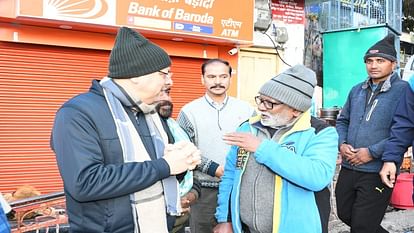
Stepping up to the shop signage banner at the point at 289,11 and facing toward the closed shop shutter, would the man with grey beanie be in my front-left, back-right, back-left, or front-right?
front-left

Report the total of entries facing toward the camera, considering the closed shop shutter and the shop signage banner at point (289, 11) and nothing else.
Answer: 2

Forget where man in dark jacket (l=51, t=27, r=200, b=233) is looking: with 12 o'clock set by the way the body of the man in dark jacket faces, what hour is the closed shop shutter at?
The closed shop shutter is roughly at 7 o'clock from the man in dark jacket.

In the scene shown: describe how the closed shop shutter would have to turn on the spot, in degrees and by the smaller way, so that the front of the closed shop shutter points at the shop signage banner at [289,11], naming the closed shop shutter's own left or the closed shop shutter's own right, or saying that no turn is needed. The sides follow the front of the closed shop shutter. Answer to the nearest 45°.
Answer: approximately 135° to the closed shop shutter's own left

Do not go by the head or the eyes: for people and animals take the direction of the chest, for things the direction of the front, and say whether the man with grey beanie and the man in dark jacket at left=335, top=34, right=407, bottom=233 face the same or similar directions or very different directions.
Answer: same or similar directions

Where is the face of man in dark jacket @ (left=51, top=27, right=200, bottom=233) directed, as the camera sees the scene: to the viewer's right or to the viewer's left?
to the viewer's right

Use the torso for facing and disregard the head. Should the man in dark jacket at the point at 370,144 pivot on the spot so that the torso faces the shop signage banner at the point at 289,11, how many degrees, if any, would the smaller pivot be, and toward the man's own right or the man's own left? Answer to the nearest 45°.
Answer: approximately 135° to the man's own right

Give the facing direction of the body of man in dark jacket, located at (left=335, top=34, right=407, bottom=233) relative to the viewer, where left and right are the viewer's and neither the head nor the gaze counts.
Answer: facing the viewer and to the left of the viewer

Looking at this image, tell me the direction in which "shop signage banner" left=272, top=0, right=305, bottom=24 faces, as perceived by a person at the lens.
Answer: facing the viewer

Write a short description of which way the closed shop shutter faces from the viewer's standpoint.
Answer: facing the viewer

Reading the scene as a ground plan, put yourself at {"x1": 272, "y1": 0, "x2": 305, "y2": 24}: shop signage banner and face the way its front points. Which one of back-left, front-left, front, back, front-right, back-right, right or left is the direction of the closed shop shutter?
front-right
